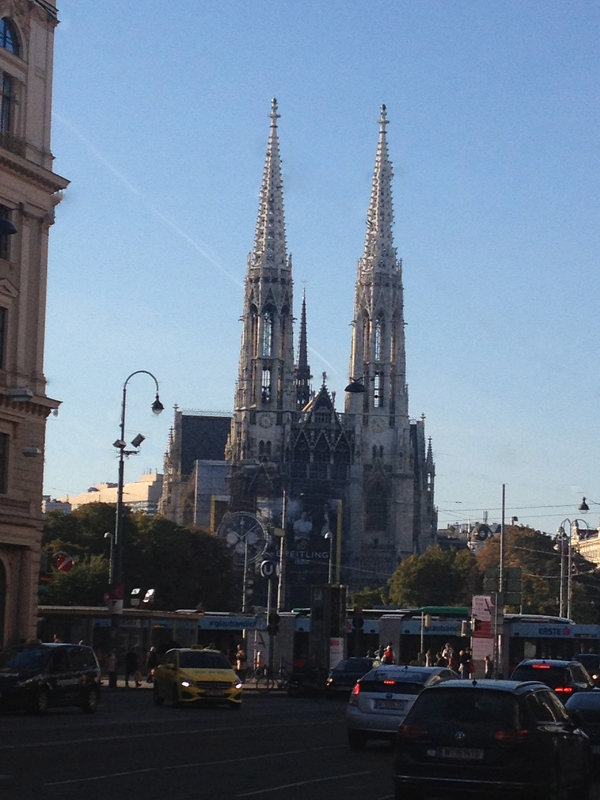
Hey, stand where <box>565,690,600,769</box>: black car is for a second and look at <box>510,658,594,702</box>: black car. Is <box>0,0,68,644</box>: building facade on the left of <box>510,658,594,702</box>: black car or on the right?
left

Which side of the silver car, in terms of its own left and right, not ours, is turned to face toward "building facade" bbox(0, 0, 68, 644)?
left

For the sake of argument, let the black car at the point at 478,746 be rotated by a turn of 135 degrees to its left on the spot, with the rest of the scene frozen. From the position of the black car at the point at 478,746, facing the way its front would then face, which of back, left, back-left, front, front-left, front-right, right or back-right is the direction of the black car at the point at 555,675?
right

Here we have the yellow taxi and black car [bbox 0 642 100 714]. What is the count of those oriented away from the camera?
0

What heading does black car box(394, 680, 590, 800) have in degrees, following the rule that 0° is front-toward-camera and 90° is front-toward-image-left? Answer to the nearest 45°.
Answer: approximately 225°

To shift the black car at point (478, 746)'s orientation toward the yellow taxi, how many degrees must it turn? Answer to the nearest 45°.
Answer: approximately 45° to its left

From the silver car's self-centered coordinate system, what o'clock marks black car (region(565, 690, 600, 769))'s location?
The black car is roughly at 3 o'clock from the silver car.

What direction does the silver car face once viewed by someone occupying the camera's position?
facing away from the viewer and to the right of the viewer

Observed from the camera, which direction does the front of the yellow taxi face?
facing the viewer and to the right of the viewer

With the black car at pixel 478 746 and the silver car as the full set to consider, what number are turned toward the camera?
0
